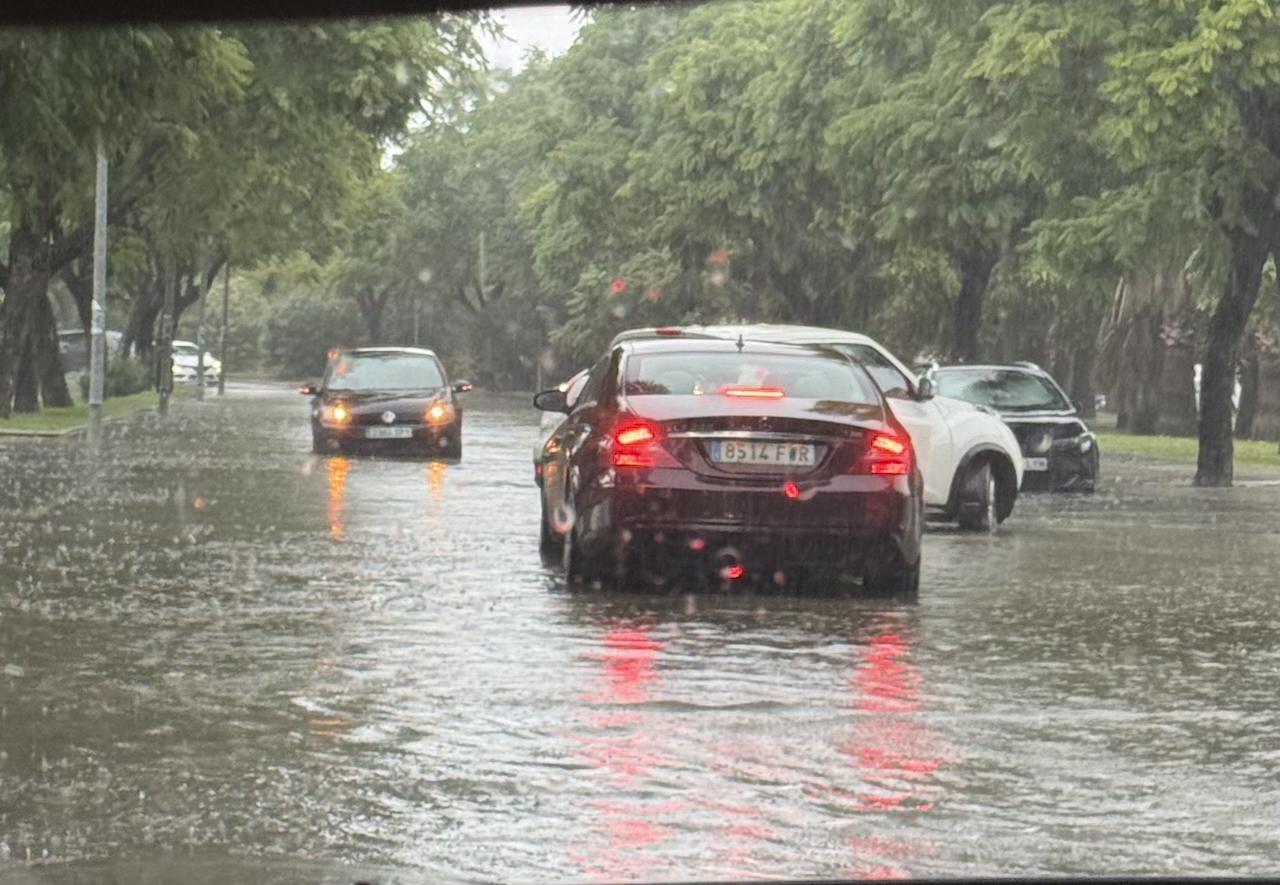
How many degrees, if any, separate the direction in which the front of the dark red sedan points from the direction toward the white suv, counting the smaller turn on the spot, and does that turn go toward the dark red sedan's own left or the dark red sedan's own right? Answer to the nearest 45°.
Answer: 0° — it already faces it

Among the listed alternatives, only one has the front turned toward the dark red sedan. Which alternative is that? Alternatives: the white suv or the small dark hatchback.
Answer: the small dark hatchback

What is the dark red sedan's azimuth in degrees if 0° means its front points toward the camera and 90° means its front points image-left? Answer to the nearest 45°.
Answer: approximately 180°

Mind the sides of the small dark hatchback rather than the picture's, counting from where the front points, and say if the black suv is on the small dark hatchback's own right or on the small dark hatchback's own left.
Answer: on the small dark hatchback's own left

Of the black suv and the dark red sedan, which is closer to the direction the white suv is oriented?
the black suv

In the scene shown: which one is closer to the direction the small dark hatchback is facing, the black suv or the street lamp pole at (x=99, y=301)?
the black suv

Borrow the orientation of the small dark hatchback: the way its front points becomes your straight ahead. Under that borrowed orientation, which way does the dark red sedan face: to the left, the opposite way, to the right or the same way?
the opposite way

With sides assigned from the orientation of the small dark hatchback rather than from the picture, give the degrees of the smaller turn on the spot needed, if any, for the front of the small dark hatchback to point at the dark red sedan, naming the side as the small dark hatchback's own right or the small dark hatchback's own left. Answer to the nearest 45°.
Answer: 0° — it already faces it

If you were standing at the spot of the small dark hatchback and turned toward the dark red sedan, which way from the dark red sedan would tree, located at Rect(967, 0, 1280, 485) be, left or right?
left

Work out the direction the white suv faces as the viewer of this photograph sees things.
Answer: facing away from the viewer and to the right of the viewer

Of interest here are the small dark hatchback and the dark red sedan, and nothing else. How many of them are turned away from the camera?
1
